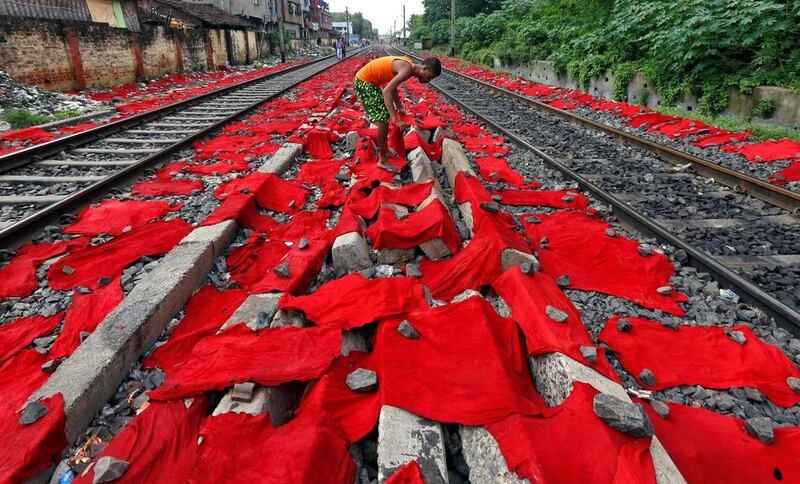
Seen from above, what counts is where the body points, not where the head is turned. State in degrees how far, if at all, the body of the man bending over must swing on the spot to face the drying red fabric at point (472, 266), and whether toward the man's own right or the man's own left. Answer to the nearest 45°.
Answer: approximately 90° to the man's own right

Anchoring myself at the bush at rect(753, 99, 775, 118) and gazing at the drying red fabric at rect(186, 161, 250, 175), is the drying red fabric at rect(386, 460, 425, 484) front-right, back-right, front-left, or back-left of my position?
front-left

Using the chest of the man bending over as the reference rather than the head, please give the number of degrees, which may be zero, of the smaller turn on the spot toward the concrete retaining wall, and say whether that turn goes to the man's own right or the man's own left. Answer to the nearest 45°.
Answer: approximately 45° to the man's own left

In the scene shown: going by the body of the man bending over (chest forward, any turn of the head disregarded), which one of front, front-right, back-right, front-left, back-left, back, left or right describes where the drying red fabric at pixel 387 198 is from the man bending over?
right

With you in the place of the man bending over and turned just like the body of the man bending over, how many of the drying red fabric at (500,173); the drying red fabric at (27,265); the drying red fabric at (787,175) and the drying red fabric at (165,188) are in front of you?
2

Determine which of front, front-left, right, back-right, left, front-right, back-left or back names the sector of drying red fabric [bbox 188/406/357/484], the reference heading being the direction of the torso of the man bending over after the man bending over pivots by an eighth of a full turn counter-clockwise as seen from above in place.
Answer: back-right

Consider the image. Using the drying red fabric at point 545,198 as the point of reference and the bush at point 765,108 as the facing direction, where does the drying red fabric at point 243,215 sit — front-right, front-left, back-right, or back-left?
back-left

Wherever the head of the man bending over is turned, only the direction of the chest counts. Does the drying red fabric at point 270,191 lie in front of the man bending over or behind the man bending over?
behind

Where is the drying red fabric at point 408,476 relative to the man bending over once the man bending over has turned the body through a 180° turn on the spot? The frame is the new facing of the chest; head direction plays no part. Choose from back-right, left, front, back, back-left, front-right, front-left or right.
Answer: left

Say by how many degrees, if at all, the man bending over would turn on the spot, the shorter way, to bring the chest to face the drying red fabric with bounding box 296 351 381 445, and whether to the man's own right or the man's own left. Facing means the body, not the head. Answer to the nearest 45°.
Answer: approximately 90° to the man's own right

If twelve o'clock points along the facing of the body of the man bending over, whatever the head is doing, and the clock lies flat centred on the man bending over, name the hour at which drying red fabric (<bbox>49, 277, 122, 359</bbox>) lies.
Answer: The drying red fabric is roughly at 4 o'clock from the man bending over.

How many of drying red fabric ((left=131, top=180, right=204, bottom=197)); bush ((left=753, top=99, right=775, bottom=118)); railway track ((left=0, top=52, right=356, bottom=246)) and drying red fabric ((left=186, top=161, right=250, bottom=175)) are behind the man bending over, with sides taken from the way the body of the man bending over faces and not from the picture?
3

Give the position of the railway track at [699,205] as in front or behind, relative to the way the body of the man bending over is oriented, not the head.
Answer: in front

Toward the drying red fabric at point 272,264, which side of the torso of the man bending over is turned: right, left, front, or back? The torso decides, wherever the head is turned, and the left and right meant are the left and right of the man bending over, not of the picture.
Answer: right

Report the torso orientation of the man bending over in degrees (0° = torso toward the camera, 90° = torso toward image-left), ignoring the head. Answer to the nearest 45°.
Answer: approximately 270°

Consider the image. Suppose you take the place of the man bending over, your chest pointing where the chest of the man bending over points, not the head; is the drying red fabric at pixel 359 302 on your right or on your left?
on your right
